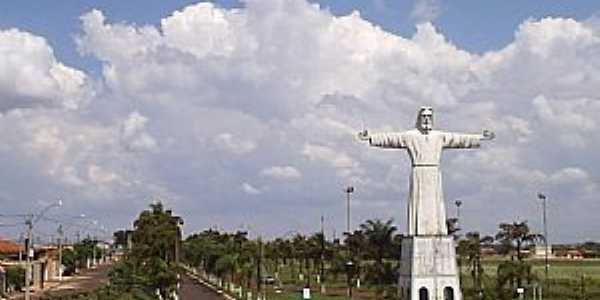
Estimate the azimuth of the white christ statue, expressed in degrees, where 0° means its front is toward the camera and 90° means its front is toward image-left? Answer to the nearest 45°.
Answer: approximately 0°
